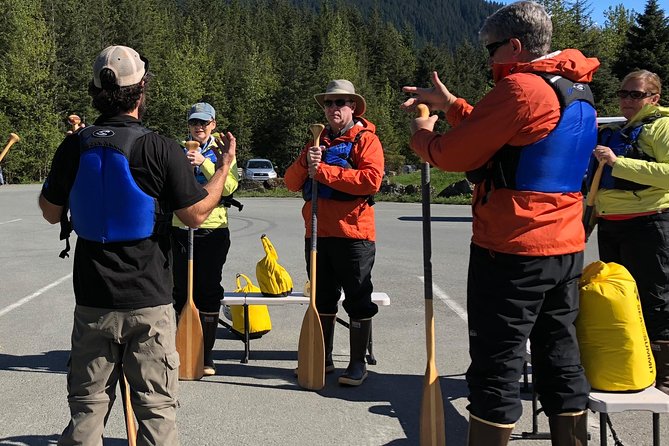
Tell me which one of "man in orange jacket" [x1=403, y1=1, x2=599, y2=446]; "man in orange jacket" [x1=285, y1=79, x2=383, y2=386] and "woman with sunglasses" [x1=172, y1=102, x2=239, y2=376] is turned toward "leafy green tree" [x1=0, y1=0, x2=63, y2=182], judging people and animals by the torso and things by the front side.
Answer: "man in orange jacket" [x1=403, y1=1, x2=599, y2=446]

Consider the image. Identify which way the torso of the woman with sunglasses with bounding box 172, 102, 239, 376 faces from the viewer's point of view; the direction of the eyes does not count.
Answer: toward the camera

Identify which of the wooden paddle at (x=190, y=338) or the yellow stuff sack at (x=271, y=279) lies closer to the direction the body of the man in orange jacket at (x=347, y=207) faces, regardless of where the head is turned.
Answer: the wooden paddle

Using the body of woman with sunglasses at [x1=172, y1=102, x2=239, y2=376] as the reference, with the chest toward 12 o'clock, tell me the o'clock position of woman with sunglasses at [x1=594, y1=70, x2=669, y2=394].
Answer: woman with sunglasses at [x1=594, y1=70, x2=669, y2=394] is roughly at 10 o'clock from woman with sunglasses at [x1=172, y1=102, x2=239, y2=376].

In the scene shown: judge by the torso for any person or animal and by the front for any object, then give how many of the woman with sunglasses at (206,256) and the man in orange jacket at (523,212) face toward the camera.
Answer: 1

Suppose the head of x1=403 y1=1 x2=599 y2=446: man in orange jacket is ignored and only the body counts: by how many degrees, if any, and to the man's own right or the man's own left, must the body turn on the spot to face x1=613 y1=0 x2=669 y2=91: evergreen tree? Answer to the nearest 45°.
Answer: approximately 45° to the man's own right

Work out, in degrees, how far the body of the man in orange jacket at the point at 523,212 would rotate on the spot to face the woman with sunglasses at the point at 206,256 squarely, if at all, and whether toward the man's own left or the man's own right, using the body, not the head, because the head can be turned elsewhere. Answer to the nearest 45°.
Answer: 0° — they already face them

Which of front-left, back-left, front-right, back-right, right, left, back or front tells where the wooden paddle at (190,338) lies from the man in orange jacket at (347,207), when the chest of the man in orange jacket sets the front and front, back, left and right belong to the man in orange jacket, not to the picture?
front-right

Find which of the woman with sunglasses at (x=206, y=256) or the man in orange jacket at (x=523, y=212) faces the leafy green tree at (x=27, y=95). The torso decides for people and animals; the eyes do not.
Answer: the man in orange jacket

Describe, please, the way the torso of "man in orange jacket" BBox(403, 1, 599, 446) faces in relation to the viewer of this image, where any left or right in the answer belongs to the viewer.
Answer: facing away from the viewer and to the left of the viewer

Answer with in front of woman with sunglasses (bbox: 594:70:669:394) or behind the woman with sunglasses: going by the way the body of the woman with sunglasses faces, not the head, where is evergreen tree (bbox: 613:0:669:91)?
behind

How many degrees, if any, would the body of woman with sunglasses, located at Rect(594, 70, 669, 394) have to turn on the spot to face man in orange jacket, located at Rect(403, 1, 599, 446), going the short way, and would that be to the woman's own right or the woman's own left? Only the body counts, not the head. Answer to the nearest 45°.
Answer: approximately 45° to the woman's own left

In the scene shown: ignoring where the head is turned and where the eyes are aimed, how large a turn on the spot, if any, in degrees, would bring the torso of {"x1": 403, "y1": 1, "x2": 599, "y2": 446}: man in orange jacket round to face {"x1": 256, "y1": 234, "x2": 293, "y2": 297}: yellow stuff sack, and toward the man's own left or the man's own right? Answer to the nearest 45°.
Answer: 0° — they already face it

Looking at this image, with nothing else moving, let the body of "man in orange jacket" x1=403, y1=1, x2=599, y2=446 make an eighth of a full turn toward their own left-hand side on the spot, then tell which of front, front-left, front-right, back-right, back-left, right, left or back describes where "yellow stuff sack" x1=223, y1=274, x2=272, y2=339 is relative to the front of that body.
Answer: front-right

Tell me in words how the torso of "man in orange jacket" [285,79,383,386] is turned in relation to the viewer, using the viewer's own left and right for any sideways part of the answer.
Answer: facing the viewer and to the left of the viewer

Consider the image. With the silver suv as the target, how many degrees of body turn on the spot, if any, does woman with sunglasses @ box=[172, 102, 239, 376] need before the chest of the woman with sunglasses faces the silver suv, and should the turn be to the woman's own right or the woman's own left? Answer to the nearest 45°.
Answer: approximately 180°

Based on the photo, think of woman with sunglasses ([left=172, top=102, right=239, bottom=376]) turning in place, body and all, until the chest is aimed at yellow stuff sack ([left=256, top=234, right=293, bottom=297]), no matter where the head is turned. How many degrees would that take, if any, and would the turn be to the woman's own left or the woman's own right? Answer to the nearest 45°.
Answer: approximately 135° to the woman's own left

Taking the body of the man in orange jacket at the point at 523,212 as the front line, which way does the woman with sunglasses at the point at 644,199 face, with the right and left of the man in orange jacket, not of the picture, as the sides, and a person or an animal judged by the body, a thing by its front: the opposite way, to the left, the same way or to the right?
to the left

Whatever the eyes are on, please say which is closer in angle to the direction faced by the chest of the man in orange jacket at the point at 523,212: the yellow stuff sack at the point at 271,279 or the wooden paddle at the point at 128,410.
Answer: the yellow stuff sack
